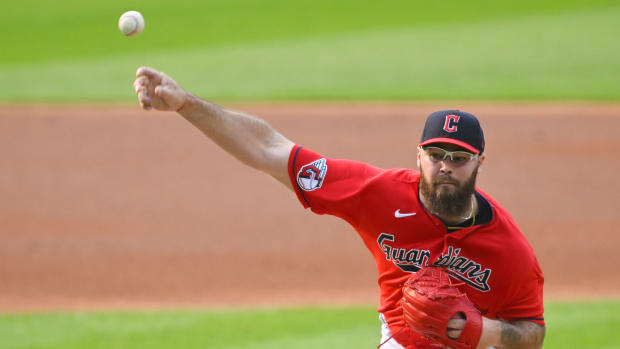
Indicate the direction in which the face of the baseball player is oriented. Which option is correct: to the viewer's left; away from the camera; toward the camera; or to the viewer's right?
toward the camera

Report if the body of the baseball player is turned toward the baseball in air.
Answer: no

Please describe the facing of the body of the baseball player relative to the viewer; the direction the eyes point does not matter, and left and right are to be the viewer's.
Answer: facing the viewer
